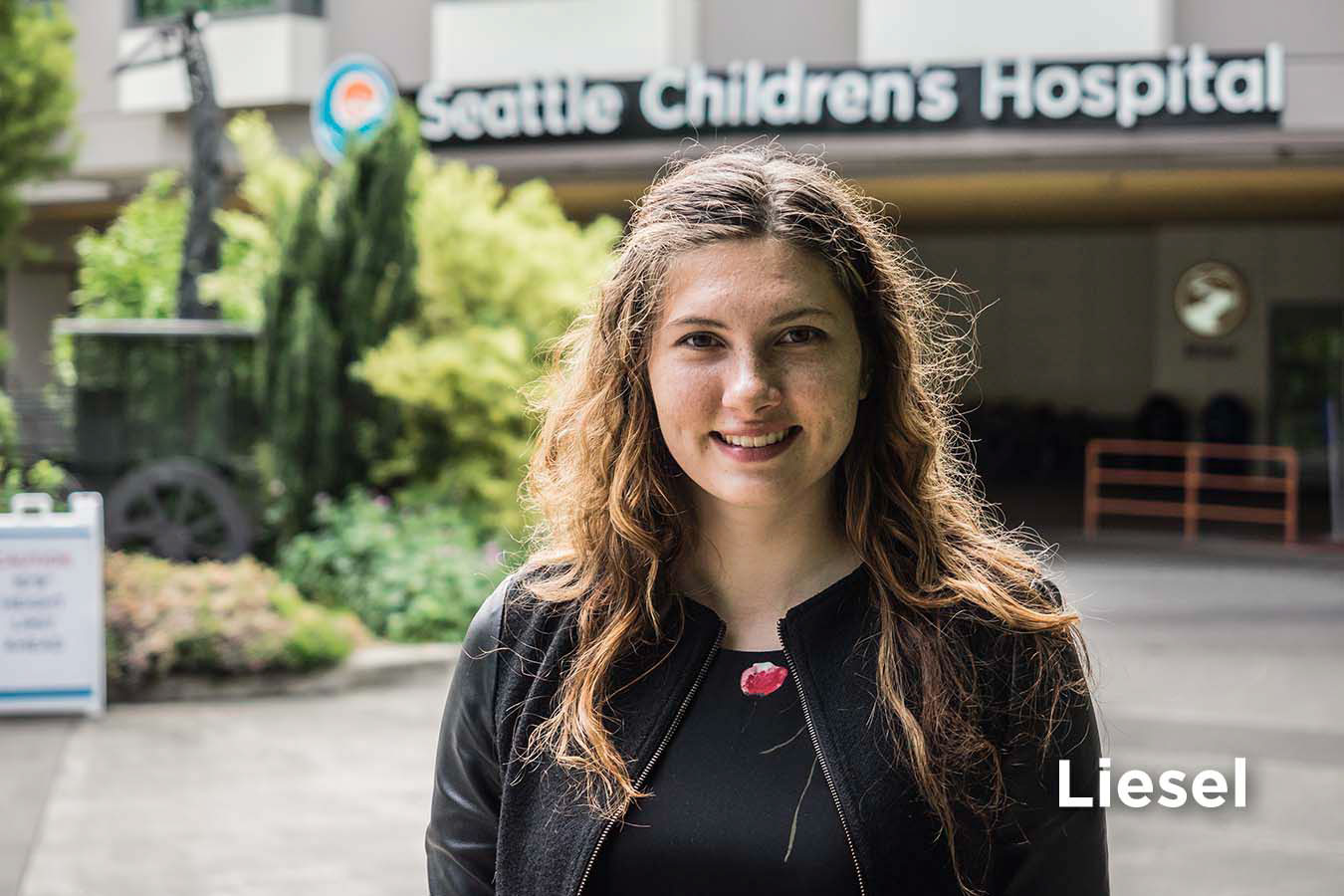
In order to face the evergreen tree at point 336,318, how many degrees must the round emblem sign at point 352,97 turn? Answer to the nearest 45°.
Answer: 0° — it already faces it

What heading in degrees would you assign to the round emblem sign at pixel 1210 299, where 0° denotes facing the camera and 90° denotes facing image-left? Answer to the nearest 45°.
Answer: approximately 0°

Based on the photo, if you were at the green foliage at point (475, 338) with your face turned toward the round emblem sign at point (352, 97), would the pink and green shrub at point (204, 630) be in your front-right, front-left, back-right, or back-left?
back-left

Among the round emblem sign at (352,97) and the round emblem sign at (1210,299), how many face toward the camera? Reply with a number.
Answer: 2

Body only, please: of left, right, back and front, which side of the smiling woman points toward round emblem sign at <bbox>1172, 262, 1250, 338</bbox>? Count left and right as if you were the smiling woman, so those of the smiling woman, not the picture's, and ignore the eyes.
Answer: back

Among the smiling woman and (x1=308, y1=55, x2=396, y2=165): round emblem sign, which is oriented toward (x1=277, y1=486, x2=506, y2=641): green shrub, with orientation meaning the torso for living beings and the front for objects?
the round emblem sign

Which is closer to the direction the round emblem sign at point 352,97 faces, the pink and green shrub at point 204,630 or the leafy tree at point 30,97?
the pink and green shrub

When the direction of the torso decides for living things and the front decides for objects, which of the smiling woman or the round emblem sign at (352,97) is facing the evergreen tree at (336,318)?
the round emblem sign

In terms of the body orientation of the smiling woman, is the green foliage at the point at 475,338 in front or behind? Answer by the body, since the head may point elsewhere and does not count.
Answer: behind
